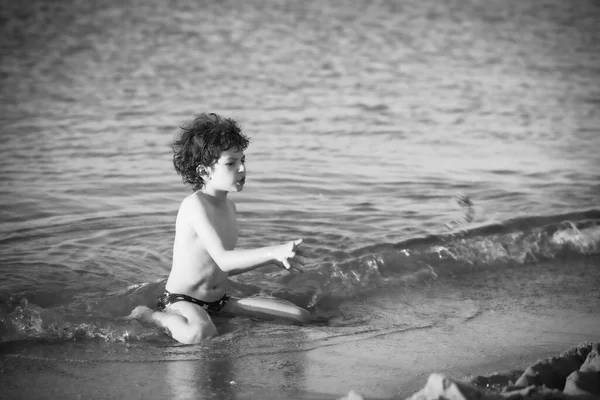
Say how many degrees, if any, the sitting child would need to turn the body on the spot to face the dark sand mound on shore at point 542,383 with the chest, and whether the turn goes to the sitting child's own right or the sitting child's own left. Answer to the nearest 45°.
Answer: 0° — they already face it

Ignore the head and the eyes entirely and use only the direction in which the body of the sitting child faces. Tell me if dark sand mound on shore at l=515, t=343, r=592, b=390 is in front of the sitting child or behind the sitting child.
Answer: in front

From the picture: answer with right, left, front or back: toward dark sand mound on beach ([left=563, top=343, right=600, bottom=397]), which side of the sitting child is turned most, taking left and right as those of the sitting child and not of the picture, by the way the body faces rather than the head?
front

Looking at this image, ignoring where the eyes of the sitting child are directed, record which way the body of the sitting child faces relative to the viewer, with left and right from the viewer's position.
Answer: facing the viewer and to the right of the viewer
